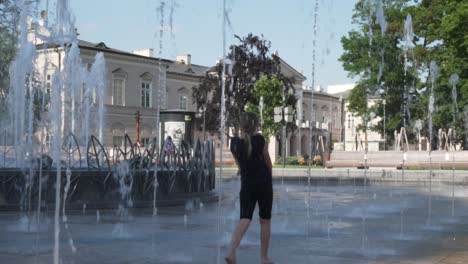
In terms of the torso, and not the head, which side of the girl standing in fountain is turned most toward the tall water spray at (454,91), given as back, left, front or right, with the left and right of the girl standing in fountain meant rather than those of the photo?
front

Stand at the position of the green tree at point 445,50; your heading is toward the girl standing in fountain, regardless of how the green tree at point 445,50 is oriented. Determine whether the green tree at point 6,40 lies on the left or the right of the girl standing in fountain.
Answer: right

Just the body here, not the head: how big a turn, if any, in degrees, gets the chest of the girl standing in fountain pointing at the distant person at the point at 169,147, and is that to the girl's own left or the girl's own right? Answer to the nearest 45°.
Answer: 0° — they already face them

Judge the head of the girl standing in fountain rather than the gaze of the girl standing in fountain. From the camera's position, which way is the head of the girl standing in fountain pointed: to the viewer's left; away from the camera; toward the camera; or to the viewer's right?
away from the camera

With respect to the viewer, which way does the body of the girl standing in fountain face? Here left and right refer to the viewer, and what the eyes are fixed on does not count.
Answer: facing away from the viewer
